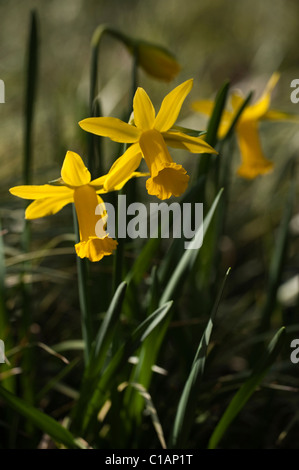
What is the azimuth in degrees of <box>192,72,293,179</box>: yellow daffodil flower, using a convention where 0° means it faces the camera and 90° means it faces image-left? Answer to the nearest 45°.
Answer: approximately 0°
